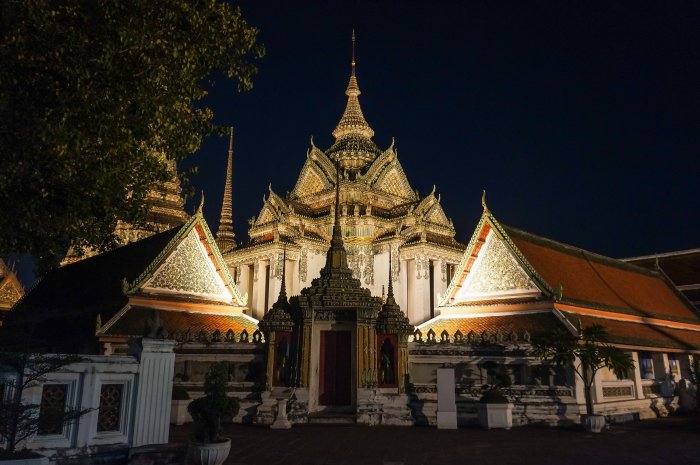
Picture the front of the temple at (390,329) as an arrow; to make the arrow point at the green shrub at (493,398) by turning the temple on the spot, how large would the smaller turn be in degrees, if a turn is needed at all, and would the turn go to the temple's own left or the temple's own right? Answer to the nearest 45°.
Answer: approximately 45° to the temple's own left

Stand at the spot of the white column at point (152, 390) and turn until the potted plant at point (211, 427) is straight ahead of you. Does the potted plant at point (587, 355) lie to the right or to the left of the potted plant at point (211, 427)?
left

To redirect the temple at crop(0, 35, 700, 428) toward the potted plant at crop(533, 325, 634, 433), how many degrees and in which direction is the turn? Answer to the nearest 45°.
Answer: approximately 45° to its left

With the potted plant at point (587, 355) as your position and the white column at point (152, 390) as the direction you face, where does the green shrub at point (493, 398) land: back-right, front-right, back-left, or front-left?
front-right

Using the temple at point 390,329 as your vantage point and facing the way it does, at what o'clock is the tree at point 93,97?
The tree is roughly at 1 o'clock from the temple.

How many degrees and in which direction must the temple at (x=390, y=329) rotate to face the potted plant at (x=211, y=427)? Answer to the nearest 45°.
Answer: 0° — it already faces it

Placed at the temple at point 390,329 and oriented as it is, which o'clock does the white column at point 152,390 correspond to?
The white column is roughly at 1 o'clock from the temple.

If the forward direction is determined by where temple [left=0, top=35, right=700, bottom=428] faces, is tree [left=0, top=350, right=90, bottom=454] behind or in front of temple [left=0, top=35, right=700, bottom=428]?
in front

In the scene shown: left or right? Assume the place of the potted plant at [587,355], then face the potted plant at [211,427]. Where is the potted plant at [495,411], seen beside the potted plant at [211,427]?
right

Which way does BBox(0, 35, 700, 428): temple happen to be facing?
toward the camera
